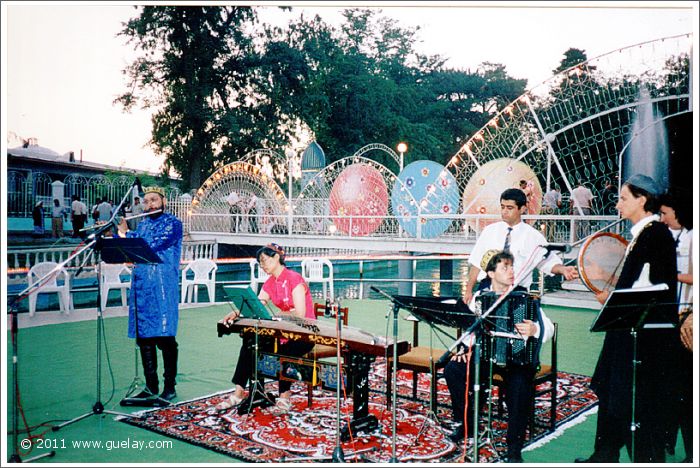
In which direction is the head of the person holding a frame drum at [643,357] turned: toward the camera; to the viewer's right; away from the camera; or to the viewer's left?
to the viewer's left

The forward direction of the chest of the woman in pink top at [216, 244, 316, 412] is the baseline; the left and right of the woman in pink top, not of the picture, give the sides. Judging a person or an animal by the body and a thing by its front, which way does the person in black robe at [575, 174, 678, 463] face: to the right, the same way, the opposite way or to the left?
to the right

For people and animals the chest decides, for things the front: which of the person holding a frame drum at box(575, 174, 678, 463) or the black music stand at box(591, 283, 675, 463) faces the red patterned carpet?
the person holding a frame drum

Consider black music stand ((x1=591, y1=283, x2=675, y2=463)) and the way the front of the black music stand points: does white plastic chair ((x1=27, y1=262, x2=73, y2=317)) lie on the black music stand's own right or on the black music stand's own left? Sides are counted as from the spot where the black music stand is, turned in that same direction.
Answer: on the black music stand's own left

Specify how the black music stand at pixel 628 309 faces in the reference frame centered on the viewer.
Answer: facing away from the viewer and to the right of the viewer

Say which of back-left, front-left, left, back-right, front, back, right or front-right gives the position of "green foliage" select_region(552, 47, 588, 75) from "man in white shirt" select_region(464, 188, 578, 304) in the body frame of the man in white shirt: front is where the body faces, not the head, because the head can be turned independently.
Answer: back

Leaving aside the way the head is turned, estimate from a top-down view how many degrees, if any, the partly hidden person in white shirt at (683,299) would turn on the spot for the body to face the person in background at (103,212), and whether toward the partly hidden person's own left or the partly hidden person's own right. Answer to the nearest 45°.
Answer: approximately 45° to the partly hidden person's own right

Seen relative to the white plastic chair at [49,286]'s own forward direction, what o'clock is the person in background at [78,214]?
The person in background is roughly at 6 o'clock from the white plastic chair.

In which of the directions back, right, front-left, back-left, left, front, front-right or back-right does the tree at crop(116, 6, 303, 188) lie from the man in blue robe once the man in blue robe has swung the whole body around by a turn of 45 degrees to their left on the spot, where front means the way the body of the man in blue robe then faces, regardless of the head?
back

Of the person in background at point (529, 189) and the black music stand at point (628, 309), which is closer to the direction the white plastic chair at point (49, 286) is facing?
the black music stand

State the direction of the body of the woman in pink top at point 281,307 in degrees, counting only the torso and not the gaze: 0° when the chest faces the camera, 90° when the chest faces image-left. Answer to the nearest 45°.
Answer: approximately 45°
